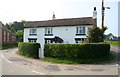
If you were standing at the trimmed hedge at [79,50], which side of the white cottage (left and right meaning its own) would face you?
front

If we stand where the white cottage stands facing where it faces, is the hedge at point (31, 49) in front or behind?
in front

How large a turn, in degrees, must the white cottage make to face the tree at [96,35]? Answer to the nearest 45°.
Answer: approximately 45° to its left

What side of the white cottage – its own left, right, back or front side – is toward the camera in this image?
front
